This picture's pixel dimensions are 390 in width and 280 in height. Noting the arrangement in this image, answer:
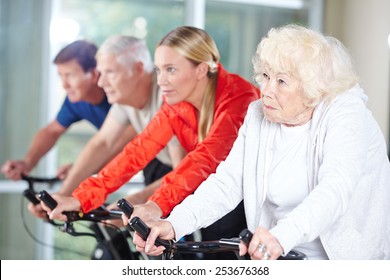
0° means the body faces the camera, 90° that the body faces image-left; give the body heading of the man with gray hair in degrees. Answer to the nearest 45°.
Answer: approximately 45°

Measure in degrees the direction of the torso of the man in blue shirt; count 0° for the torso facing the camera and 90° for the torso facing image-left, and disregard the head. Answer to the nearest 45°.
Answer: approximately 45°

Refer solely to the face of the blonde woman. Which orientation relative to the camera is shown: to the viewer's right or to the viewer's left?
to the viewer's left

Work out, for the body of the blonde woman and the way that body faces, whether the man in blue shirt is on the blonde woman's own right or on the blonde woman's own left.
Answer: on the blonde woman's own right

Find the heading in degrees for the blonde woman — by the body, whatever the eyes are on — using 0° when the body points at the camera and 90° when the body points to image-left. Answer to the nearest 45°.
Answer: approximately 45°

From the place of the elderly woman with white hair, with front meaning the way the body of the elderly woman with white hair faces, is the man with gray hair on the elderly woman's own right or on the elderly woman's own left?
on the elderly woman's own right

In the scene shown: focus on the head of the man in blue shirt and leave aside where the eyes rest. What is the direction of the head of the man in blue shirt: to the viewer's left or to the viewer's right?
to the viewer's left

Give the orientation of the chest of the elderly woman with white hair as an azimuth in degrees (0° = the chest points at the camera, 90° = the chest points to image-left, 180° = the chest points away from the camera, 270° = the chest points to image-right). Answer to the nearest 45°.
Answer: approximately 45°
